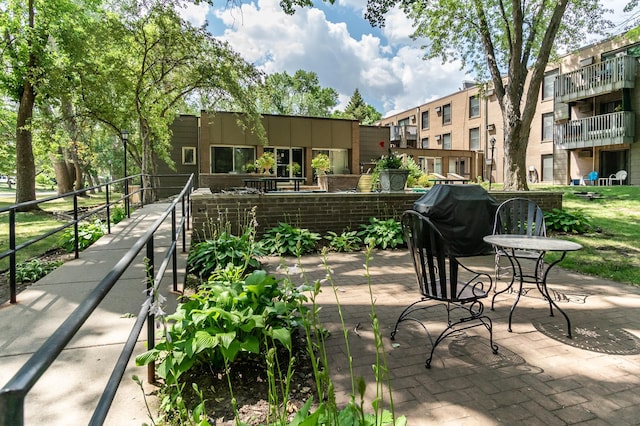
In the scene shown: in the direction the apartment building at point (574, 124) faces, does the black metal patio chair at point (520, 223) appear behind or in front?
in front

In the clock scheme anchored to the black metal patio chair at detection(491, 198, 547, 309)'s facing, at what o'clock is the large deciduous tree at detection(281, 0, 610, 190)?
The large deciduous tree is roughly at 6 o'clock from the black metal patio chair.

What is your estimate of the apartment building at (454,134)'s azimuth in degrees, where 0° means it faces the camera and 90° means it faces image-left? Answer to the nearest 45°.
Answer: approximately 45°

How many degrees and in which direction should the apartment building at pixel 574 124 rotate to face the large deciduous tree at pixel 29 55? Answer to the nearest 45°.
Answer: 0° — it already faces it
